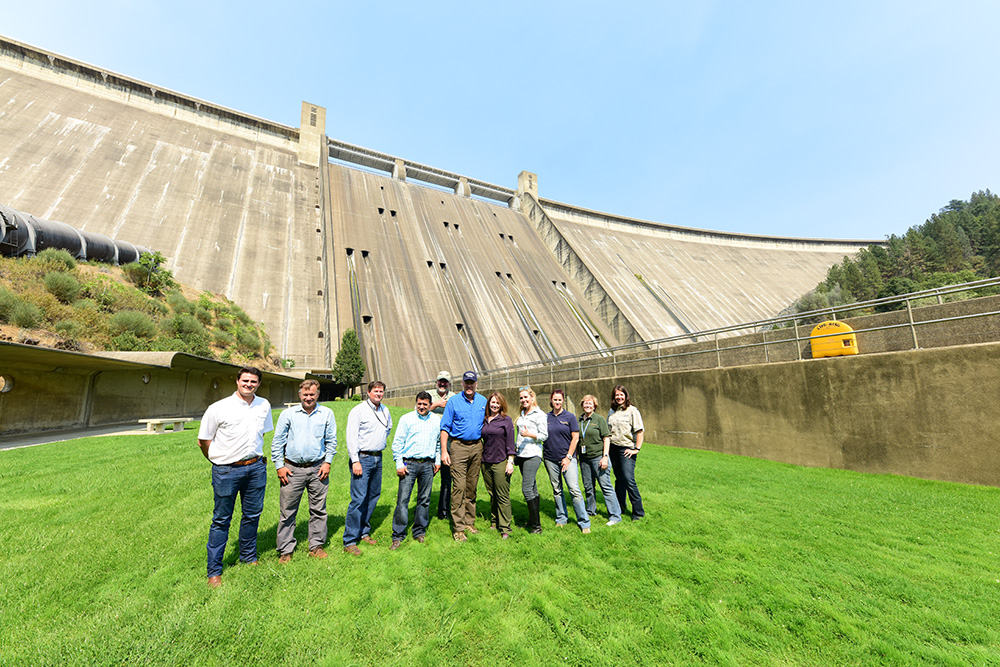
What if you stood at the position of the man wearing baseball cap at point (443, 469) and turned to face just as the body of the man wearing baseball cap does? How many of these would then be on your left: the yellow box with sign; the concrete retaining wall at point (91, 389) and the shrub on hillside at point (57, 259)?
1

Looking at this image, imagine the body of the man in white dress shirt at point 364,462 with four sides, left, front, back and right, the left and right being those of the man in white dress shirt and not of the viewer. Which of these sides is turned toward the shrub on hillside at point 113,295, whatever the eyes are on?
back

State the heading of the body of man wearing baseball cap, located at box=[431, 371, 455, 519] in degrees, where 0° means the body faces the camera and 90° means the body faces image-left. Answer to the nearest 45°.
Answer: approximately 0°

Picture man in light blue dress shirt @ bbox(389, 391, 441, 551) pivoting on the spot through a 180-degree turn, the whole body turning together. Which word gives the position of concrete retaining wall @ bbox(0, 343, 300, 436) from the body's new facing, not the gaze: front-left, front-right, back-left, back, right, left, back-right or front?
front-left

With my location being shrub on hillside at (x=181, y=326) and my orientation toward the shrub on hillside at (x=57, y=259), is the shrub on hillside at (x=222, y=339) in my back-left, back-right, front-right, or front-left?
back-right

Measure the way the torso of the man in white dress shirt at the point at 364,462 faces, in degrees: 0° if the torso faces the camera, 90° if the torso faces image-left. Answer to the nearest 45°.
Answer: approximately 315°

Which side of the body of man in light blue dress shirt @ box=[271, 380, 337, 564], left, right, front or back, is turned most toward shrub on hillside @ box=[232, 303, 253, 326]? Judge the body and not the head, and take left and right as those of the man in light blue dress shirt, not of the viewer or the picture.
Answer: back

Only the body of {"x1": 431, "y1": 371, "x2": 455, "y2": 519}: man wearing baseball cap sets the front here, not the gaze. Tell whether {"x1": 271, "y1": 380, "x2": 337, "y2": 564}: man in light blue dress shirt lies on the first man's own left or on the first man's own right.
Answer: on the first man's own right

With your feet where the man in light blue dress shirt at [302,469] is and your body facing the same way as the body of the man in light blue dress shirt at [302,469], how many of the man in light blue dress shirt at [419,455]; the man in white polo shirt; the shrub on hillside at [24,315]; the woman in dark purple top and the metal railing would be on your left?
3
